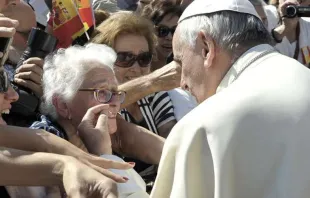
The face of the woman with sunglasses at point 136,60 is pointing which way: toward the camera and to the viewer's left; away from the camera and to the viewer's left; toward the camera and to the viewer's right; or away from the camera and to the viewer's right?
toward the camera and to the viewer's right

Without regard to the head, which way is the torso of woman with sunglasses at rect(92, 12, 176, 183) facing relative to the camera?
toward the camera

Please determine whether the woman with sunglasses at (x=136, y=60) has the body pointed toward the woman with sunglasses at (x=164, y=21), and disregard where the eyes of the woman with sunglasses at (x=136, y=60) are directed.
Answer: no

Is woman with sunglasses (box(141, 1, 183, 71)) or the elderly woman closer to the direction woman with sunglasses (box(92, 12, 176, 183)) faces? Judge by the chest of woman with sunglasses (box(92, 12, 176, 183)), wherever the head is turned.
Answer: the elderly woman

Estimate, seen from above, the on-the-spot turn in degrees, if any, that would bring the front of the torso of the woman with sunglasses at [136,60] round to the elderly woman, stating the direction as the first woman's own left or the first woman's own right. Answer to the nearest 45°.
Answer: approximately 45° to the first woman's own right
